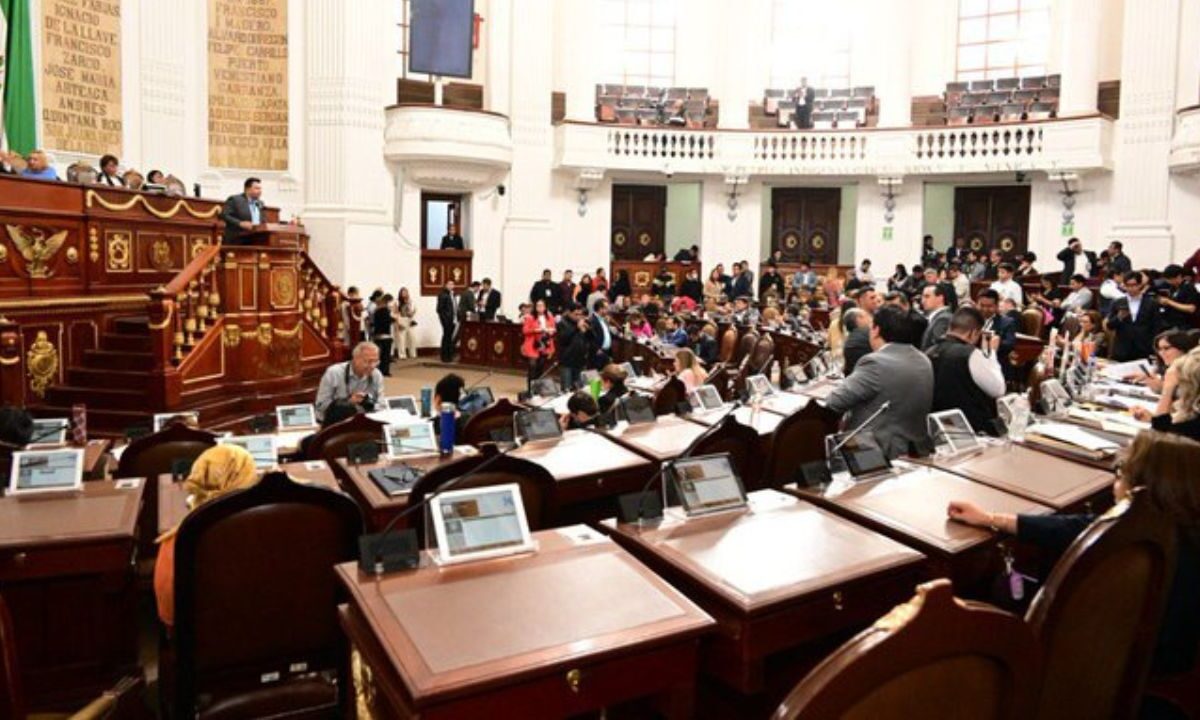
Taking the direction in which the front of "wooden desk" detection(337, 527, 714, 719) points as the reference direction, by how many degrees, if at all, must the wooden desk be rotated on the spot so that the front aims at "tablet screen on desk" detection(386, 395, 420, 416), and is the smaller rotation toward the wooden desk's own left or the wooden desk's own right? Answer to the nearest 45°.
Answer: approximately 135° to the wooden desk's own left

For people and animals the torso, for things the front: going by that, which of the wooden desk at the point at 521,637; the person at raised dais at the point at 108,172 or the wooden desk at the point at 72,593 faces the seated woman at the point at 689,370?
the person at raised dais

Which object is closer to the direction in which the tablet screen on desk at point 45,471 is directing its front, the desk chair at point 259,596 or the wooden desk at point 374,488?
the desk chair

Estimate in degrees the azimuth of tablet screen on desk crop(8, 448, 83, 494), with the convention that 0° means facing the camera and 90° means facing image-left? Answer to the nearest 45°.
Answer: approximately 0°

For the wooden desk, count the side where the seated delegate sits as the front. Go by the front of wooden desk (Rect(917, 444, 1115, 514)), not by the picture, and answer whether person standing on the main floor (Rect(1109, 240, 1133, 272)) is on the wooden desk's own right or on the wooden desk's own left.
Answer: on the wooden desk's own left

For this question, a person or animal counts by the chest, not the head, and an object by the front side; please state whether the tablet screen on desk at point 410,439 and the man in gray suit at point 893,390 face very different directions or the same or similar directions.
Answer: very different directions

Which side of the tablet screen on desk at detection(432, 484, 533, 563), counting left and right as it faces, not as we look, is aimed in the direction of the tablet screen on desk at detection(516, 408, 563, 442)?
back

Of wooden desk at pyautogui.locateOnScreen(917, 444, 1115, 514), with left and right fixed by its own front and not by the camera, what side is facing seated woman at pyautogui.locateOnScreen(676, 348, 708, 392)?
back

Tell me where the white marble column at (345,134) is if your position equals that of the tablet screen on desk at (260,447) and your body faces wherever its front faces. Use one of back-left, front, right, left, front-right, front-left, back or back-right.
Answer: back

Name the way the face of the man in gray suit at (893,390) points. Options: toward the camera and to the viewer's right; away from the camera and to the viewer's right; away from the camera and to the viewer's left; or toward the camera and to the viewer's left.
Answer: away from the camera and to the viewer's left
